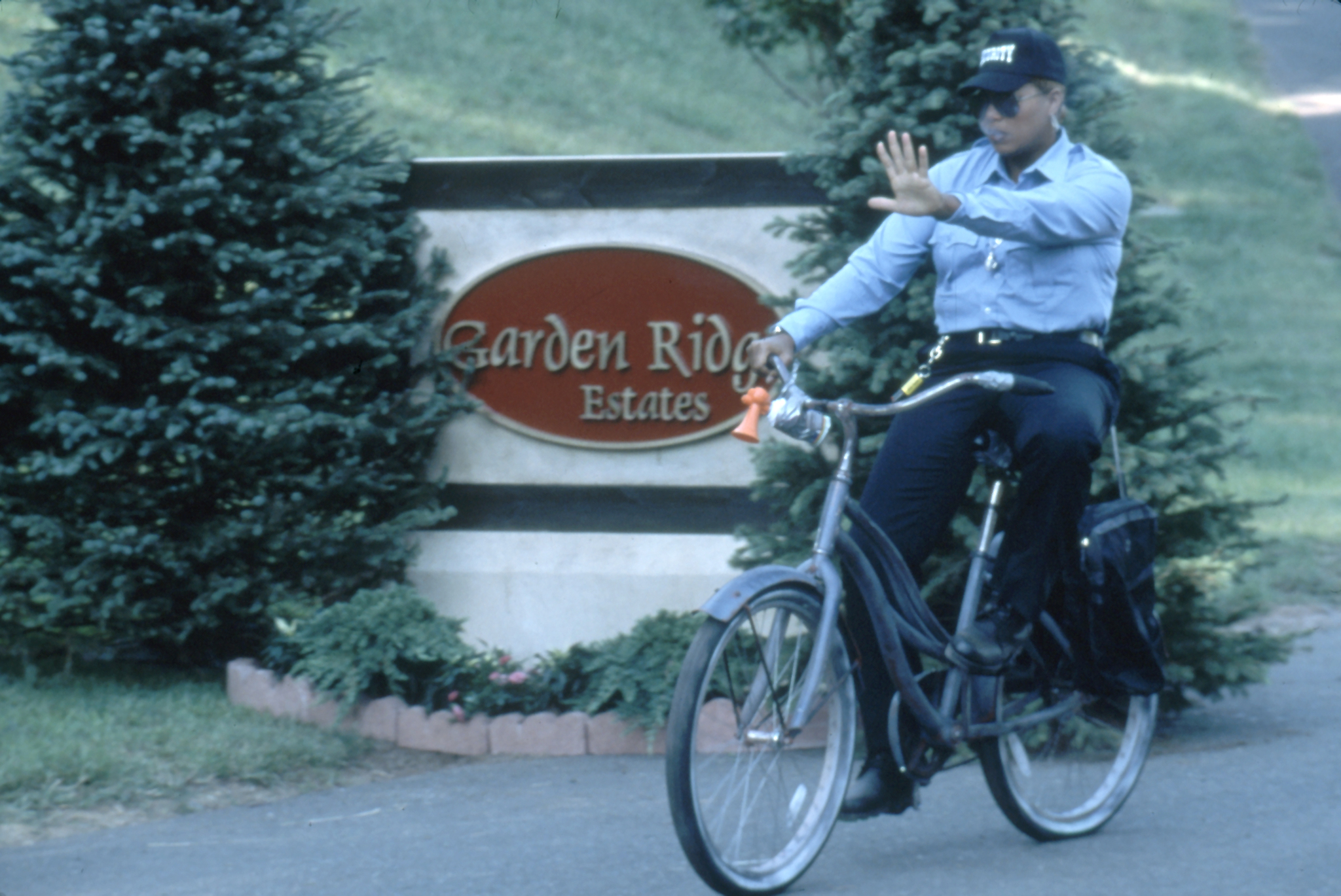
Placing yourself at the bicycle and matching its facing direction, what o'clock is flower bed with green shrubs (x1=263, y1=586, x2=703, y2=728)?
The flower bed with green shrubs is roughly at 3 o'clock from the bicycle.

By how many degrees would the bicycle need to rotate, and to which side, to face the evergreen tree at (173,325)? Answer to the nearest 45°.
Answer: approximately 90° to its right

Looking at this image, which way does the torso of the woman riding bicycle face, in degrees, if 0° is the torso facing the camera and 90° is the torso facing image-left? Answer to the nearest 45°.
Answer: approximately 45°

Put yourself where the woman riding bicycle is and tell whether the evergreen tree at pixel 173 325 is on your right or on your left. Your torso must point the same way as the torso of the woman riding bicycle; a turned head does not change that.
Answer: on your right

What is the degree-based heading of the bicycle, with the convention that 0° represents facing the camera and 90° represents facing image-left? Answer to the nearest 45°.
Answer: approximately 45°

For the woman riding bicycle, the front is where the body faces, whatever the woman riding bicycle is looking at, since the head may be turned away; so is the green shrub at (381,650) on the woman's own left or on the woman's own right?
on the woman's own right

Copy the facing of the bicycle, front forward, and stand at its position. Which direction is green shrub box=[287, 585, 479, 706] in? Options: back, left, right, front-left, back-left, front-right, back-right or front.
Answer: right

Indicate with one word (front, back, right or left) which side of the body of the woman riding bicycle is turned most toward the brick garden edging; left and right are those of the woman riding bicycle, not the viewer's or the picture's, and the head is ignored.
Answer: right

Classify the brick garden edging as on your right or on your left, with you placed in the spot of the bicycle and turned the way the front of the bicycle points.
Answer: on your right
